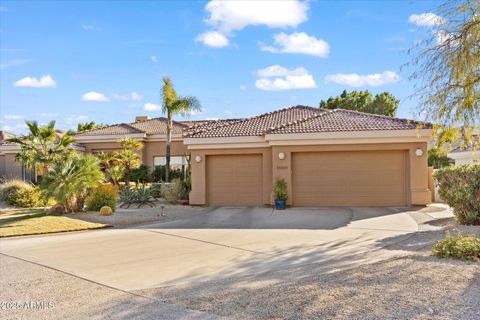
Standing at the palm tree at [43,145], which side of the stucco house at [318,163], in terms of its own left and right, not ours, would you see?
right

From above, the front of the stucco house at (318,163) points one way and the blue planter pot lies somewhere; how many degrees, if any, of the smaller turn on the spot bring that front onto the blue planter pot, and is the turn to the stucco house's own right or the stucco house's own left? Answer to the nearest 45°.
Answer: approximately 45° to the stucco house's own right

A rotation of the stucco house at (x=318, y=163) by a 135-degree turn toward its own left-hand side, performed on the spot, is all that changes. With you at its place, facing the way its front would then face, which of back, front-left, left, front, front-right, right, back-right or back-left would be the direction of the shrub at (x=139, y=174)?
left

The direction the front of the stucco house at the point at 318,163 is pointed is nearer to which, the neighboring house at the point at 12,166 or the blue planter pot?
the blue planter pot

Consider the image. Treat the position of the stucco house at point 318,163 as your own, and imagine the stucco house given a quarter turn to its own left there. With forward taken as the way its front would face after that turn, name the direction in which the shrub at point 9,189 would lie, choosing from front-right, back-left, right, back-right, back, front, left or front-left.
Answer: back

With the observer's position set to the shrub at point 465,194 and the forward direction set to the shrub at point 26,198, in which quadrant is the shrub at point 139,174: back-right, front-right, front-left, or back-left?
front-right

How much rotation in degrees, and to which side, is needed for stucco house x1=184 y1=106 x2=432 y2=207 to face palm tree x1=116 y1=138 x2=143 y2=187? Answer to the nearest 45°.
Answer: approximately 135° to its right

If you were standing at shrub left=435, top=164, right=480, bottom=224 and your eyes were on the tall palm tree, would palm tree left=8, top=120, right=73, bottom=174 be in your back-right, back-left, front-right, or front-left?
front-left

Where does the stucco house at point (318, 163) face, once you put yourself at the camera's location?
facing the viewer
